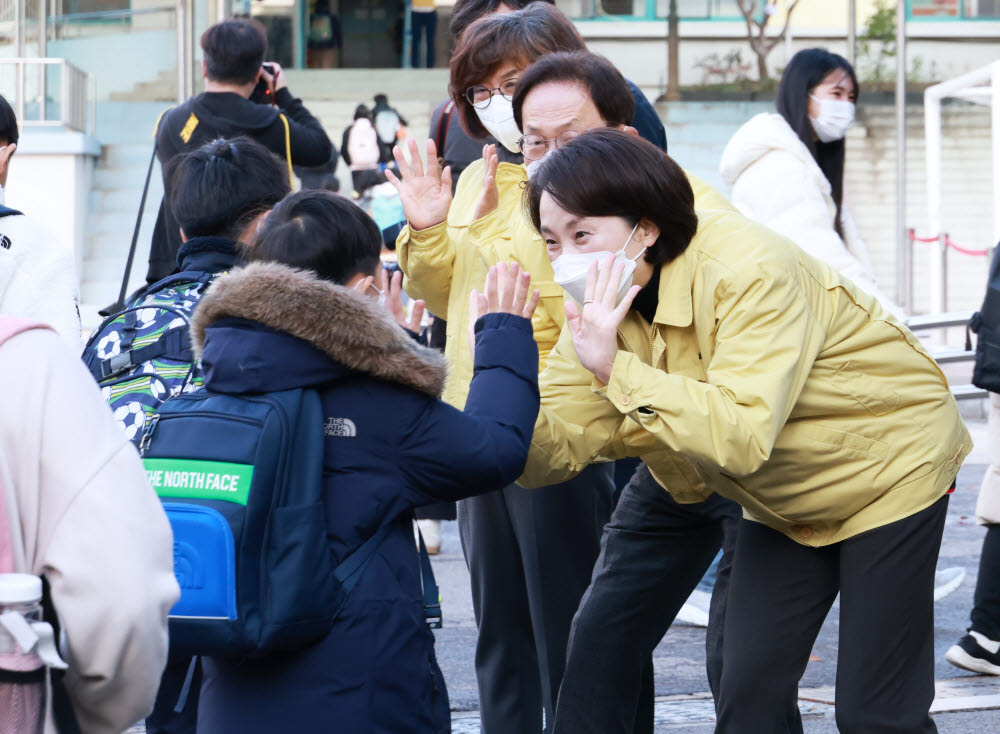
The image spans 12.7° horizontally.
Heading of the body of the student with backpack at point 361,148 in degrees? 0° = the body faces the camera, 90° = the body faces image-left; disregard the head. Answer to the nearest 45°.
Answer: approximately 180°

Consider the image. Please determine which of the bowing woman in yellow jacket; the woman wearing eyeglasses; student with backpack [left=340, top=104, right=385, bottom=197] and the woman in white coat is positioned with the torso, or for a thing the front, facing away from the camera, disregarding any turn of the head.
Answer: the student with backpack

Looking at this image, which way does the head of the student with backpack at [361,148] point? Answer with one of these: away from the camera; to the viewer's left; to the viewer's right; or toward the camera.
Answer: away from the camera

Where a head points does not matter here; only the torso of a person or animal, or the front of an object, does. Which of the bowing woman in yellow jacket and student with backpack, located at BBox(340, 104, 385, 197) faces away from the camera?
the student with backpack

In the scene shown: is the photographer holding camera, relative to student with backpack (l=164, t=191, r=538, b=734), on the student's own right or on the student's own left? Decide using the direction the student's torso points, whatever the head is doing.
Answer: on the student's own left

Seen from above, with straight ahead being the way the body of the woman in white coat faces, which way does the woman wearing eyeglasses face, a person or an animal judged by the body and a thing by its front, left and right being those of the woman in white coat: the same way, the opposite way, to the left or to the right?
to the right

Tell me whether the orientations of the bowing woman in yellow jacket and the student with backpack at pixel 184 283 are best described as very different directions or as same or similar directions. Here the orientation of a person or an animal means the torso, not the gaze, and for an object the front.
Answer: very different directions

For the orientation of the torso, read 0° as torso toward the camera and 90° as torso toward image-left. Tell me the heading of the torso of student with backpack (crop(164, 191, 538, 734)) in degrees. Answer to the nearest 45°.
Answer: approximately 225°

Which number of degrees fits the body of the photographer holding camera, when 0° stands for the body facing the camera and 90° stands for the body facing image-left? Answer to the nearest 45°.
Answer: approximately 225°

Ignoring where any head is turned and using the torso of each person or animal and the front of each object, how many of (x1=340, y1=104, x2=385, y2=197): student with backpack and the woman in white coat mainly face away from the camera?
1

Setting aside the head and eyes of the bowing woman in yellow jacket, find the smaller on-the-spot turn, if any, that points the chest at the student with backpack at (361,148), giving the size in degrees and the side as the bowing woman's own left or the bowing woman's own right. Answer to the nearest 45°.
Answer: approximately 135° to the bowing woman's own right
